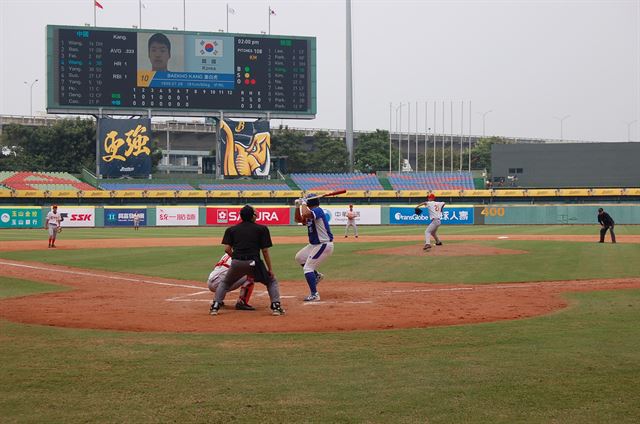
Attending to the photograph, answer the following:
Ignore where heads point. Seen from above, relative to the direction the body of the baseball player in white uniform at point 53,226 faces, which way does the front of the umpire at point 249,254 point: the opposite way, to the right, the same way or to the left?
the opposite way

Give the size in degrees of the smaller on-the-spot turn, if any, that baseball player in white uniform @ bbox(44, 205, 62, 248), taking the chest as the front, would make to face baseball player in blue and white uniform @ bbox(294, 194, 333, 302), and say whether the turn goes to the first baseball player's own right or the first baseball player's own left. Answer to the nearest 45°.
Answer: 0° — they already face them

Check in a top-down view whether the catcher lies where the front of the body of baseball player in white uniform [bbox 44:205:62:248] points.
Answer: yes

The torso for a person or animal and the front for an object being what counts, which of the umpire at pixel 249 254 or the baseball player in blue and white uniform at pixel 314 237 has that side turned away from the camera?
the umpire

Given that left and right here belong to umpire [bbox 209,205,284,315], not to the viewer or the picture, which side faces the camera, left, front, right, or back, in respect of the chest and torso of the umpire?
back

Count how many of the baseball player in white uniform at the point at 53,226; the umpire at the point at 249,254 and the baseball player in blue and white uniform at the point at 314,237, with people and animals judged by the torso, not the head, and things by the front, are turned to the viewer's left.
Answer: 1

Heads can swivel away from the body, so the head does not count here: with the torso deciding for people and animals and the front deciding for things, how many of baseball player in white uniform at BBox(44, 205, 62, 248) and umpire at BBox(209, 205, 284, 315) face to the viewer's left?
0

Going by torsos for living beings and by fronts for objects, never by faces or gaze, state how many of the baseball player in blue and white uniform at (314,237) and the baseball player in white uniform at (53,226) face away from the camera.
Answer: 0

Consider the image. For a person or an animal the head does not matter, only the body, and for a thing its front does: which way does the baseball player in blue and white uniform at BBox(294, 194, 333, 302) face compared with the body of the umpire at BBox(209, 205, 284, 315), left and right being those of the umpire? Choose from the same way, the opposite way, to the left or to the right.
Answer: to the left

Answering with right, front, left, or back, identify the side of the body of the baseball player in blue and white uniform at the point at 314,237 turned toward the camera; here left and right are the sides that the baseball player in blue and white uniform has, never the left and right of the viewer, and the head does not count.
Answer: left

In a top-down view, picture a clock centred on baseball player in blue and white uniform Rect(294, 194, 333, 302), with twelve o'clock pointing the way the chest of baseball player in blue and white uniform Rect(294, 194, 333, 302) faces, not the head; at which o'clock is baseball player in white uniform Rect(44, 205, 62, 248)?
baseball player in white uniform Rect(44, 205, 62, 248) is roughly at 2 o'clock from baseball player in blue and white uniform Rect(294, 194, 333, 302).

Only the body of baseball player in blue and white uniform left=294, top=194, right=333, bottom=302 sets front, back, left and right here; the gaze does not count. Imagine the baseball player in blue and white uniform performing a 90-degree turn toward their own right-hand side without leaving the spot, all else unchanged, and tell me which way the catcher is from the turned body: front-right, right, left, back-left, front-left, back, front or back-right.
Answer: back-left

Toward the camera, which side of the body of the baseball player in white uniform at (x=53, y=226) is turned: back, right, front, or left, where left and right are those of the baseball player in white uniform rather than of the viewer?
front
